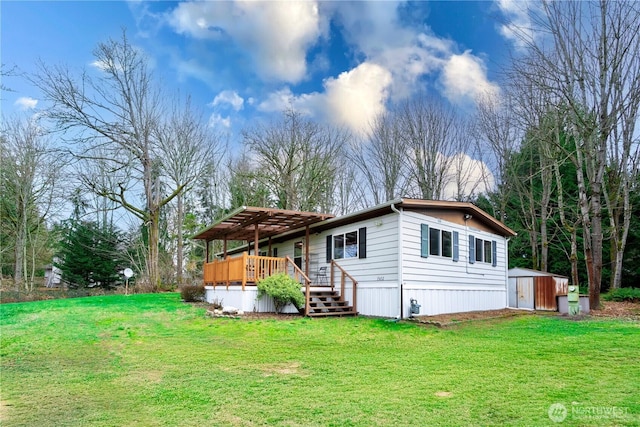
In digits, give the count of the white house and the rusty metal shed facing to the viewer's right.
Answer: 0

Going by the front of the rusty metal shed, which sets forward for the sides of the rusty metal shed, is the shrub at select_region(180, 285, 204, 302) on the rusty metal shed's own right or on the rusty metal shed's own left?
on the rusty metal shed's own right

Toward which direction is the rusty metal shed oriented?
toward the camera

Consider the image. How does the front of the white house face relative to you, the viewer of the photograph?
facing the viewer and to the left of the viewer

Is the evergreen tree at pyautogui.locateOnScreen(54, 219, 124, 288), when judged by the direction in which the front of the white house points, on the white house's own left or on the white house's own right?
on the white house's own right

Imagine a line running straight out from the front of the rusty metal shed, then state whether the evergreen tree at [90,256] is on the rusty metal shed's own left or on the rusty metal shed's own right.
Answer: on the rusty metal shed's own right

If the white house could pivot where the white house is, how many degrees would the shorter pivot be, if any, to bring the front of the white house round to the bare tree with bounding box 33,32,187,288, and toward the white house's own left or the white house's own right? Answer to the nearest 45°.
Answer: approximately 90° to the white house's own right

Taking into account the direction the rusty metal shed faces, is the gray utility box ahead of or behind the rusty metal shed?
ahead

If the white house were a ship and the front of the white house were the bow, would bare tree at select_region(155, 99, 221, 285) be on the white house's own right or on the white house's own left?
on the white house's own right
